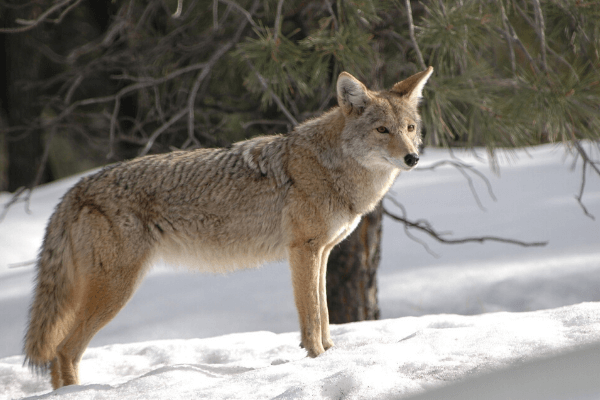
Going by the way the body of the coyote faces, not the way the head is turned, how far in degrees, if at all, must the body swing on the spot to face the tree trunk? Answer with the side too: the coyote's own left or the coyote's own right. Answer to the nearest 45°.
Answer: approximately 45° to the coyote's own left

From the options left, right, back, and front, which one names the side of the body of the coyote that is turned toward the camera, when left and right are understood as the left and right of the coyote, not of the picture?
right
